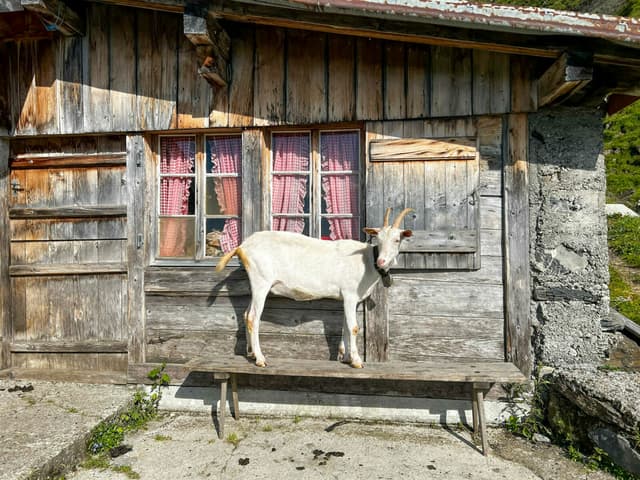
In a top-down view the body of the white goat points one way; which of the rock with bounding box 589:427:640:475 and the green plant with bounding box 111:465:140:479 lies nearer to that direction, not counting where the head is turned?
the rock

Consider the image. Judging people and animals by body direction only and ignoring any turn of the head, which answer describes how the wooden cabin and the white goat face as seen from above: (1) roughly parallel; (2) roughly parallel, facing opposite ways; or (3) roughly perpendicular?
roughly perpendicular

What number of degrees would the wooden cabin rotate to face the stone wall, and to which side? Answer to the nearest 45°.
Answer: approximately 90° to its left

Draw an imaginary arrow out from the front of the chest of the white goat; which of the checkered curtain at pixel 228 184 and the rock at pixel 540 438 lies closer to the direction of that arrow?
the rock

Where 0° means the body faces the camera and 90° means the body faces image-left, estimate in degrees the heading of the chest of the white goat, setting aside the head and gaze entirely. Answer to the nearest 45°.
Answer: approximately 270°

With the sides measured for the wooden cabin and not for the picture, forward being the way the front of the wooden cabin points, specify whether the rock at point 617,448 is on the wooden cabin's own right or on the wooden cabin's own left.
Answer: on the wooden cabin's own left

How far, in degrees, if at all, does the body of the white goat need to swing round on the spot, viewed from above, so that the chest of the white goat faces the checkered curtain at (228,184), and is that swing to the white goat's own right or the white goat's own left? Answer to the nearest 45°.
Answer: approximately 135° to the white goat's own left

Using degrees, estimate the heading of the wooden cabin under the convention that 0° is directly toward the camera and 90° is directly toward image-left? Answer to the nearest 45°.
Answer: approximately 0°
